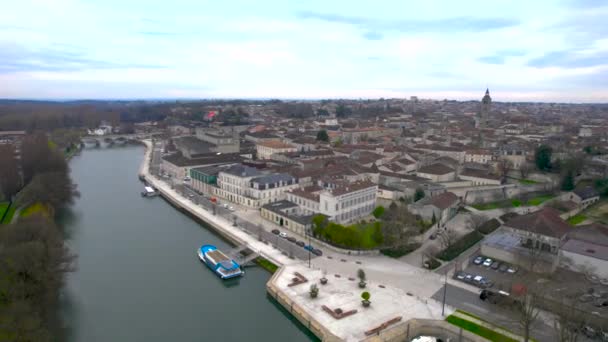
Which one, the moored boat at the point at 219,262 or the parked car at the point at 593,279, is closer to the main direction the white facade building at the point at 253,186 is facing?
the moored boat

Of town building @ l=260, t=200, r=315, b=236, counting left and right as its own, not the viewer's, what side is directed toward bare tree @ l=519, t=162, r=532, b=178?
back

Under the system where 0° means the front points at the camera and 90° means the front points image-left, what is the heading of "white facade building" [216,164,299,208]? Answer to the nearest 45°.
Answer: approximately 45°

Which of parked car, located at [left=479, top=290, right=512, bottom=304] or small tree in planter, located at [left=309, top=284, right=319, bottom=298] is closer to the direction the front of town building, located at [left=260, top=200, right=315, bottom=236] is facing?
the small tree in planter

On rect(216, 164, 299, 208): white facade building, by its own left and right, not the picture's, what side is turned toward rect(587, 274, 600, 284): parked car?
left

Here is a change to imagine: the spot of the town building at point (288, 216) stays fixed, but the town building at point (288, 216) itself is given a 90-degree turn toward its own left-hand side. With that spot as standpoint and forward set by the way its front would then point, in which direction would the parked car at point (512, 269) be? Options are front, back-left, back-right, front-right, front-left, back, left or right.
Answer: front

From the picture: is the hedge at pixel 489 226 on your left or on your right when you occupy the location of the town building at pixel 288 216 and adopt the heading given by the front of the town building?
on your left

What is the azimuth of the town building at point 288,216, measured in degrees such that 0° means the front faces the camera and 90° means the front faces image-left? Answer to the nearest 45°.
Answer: approximately 45°

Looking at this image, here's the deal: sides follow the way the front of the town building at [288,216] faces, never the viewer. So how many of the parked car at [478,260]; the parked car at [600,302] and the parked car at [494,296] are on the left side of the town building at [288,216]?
3

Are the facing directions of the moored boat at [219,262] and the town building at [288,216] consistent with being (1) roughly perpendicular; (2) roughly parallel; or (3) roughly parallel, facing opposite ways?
roughly perpendicular
